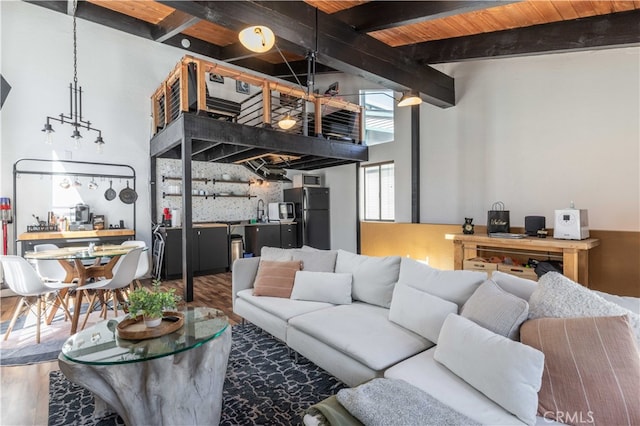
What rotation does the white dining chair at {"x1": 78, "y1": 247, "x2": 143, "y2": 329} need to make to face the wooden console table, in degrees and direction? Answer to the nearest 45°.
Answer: approximately 135° to its left

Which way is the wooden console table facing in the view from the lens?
facing the viewer and to the left of the viewer

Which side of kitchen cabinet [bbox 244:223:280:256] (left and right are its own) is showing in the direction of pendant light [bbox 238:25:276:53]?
front

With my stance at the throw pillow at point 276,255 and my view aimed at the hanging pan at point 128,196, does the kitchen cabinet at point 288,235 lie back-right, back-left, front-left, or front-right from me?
front-right

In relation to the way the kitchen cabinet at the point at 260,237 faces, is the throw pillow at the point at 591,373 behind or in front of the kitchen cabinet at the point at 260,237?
in front

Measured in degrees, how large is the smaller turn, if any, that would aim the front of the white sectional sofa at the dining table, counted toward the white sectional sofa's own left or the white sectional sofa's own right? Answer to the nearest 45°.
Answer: approximately 45° to the white sectional sofa's own right

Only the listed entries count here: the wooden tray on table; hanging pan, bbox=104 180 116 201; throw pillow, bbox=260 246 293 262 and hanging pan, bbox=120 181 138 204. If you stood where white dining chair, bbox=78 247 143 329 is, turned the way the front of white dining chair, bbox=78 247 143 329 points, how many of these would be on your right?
2

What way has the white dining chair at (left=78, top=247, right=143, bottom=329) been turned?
to the viewer's left

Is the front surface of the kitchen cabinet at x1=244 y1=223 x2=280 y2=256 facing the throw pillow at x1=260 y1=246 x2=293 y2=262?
yes

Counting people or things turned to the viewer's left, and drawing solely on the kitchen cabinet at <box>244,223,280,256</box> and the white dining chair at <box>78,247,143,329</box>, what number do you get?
1

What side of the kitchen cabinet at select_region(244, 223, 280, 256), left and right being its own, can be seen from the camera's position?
front

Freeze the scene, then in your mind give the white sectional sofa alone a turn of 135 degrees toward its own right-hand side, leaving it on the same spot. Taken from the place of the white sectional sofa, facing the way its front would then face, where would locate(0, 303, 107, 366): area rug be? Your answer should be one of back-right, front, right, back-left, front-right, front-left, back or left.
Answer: left

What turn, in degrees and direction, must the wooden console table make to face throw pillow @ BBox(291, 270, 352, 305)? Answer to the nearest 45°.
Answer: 0° — it already faces it

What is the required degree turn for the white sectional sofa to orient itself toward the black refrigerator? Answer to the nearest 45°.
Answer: approximately 90° to its right

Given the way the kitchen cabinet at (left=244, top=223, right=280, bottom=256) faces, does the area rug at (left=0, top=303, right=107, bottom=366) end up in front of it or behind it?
in front
